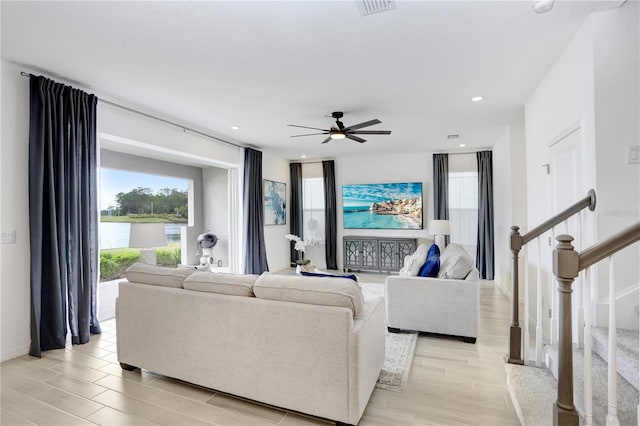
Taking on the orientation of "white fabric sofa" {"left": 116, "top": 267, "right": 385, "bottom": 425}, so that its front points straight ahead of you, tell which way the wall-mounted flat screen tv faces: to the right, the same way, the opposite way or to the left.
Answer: the opposite way

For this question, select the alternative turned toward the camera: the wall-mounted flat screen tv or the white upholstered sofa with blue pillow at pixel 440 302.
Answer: the wall-mounted flat screen tv

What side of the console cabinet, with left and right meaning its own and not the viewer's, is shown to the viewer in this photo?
front

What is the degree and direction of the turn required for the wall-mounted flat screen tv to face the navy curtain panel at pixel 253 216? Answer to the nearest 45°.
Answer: approximately 45° to its right

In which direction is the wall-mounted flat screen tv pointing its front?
toward the camera

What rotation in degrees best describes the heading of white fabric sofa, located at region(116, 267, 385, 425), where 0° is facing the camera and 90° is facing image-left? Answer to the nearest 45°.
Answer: approximately 225°

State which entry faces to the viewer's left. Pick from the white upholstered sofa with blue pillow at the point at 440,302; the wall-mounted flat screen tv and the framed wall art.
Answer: the white upholstered sofa with blue pillow

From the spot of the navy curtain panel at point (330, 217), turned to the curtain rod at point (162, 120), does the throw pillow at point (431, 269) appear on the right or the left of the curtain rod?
left

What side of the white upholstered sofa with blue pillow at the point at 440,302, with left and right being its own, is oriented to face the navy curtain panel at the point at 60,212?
front

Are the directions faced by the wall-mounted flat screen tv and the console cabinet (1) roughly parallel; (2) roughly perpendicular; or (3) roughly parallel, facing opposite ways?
roughly parallel

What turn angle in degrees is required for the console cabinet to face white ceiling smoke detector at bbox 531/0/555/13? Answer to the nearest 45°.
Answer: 0° — it already faces it

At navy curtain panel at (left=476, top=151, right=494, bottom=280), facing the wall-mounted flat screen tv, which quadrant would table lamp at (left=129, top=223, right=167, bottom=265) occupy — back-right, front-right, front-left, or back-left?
front-left

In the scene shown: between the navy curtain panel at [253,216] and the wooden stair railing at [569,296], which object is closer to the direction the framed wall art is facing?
the wooden stair railing

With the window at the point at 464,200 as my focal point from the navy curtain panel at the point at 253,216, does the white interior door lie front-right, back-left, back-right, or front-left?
front-right

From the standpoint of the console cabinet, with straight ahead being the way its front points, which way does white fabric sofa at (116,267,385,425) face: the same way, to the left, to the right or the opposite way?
the opposite way

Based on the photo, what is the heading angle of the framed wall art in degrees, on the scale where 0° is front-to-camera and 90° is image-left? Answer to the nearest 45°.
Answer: approximately 315°

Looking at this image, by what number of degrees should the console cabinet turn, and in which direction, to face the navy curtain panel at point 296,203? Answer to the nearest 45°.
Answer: approximately 90° to its right

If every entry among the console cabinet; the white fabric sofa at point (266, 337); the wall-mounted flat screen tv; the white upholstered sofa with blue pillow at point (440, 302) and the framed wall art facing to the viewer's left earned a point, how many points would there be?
1

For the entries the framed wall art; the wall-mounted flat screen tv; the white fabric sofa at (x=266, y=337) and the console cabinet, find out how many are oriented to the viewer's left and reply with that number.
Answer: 0

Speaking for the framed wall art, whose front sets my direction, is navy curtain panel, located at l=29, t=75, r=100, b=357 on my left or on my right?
on my right
